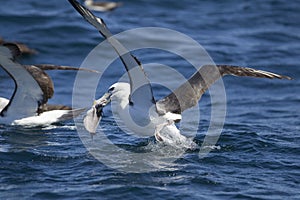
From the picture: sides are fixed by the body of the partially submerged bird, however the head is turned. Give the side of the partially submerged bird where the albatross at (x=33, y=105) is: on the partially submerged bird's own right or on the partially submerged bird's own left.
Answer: on the partially submerged bird's own left

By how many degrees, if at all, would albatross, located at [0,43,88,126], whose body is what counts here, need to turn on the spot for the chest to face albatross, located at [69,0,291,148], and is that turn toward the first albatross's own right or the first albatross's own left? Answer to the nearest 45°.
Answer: approximately 135° to the first albatross's own left

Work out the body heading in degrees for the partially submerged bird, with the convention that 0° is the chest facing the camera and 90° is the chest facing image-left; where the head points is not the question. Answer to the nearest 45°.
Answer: approximately 90°

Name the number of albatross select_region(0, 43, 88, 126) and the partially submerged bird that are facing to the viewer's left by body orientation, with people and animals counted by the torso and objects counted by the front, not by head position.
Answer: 2

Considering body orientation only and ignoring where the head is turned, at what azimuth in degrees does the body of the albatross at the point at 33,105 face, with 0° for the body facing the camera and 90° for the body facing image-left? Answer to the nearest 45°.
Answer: approximately 90°
